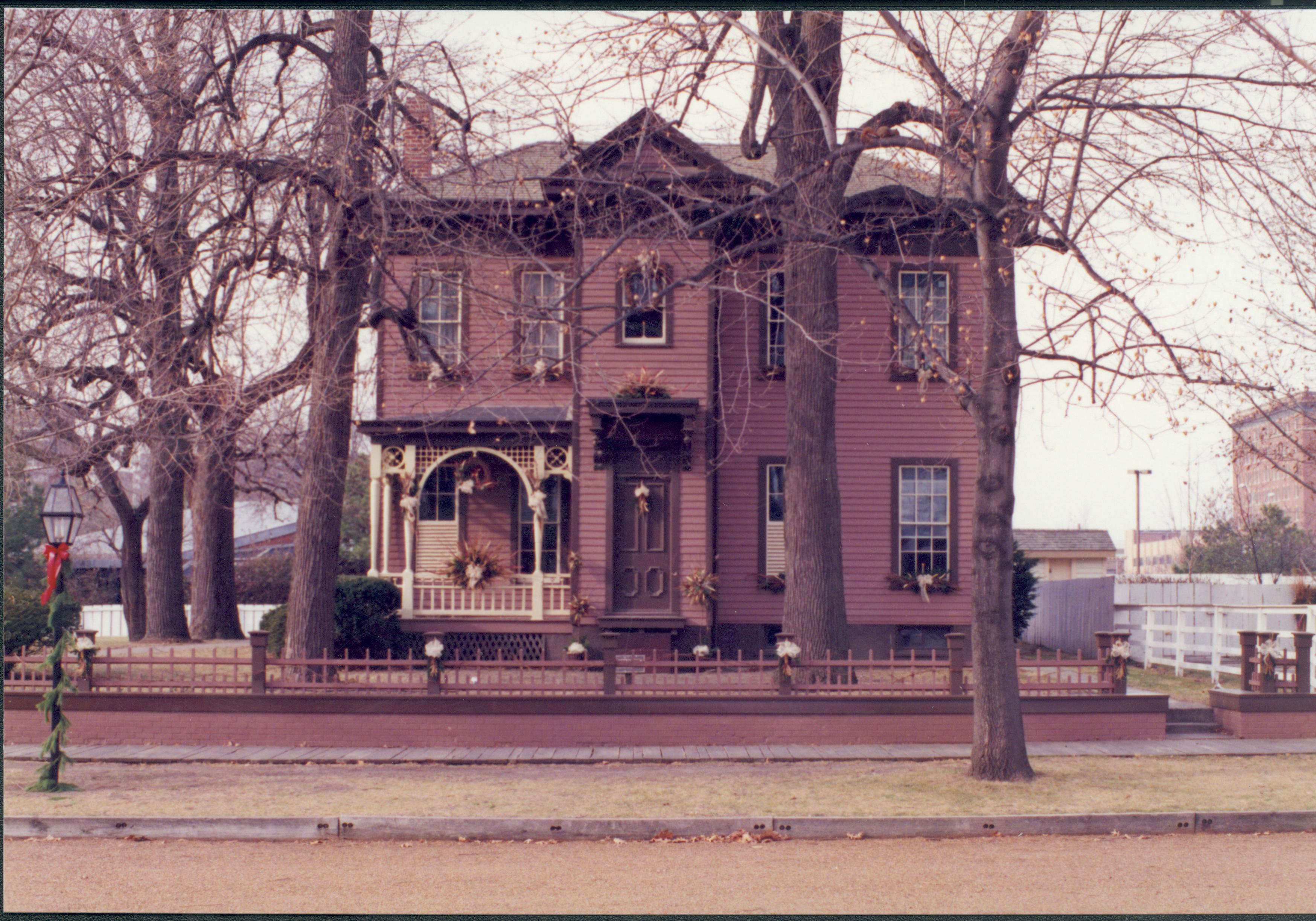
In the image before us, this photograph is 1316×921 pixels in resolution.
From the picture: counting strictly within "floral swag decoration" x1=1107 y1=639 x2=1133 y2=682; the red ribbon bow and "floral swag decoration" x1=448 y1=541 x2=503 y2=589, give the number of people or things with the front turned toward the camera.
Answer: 3

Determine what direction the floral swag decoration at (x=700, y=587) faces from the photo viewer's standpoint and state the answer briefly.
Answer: facing the viewer

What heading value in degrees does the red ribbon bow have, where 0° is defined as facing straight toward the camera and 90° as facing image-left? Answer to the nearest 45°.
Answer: approximately 0°

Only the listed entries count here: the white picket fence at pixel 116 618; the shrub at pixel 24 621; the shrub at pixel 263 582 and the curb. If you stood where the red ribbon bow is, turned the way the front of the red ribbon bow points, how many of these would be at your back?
3

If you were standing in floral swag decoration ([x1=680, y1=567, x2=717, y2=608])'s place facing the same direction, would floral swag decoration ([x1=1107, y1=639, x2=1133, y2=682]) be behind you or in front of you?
in front

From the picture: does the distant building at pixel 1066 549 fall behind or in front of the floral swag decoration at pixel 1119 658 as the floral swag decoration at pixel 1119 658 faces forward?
behind

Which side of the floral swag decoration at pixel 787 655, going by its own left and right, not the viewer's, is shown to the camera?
front

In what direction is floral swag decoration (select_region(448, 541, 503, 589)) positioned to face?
toward the camera

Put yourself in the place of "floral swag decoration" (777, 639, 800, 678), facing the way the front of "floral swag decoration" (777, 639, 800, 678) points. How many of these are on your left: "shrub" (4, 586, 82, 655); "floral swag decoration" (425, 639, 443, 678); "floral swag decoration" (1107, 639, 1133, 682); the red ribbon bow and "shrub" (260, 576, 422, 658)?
1

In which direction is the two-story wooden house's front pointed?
toward the camera
